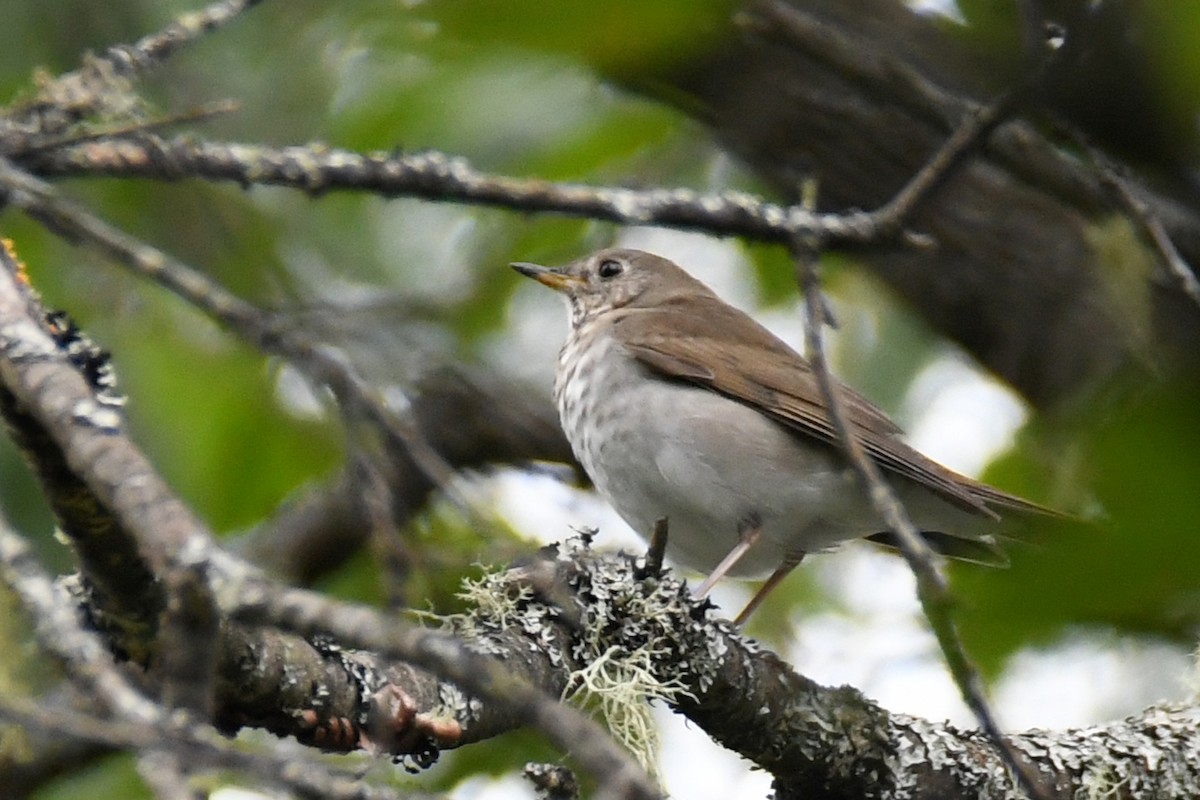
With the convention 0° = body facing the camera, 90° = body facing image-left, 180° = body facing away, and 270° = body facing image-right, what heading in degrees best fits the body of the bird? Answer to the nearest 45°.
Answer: approximately 90°
